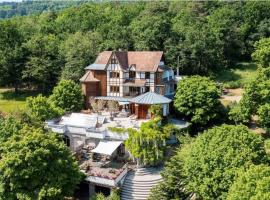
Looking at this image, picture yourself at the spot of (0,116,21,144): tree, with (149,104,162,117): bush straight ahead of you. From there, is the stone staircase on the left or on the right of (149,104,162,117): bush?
right

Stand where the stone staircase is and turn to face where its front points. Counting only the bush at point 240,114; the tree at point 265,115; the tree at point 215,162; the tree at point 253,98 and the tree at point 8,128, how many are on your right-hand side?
1

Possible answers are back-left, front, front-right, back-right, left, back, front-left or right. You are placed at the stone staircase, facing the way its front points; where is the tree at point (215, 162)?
front-left

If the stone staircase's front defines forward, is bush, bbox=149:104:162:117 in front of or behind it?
behind

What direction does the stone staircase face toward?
toward the camera

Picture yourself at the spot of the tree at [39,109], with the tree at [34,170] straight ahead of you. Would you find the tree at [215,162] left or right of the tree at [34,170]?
left

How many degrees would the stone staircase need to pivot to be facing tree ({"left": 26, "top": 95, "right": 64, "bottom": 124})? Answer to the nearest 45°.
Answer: approximately 135° to its right

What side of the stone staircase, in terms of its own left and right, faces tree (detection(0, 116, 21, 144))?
right

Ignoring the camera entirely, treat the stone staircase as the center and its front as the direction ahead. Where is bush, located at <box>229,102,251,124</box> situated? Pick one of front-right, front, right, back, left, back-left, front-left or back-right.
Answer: back-left

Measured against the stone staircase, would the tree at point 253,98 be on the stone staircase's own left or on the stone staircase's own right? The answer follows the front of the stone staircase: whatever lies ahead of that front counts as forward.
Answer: on the stone staircase's own left

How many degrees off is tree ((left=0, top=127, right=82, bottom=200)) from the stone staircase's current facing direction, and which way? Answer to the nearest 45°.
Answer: approximately 45° to its right

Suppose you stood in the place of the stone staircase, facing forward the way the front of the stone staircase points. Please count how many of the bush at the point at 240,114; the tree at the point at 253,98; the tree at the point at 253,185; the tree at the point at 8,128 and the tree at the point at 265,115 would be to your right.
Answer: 1
